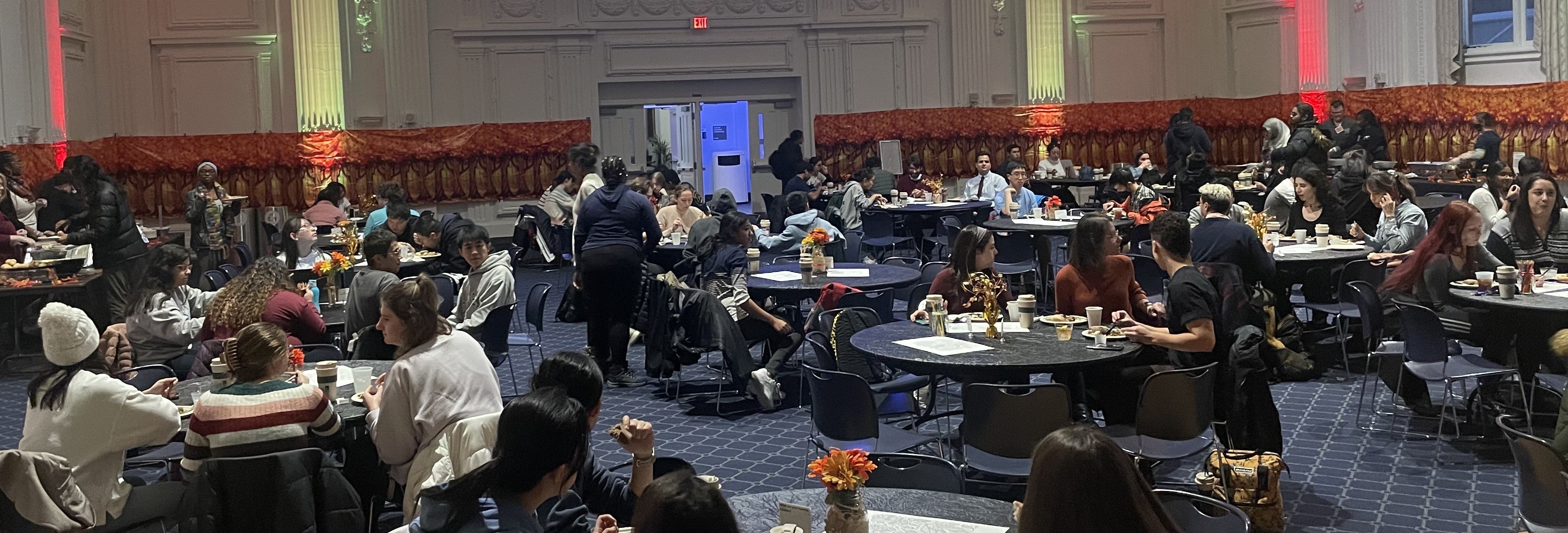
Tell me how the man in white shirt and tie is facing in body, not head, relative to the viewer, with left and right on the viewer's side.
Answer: facing the viewer

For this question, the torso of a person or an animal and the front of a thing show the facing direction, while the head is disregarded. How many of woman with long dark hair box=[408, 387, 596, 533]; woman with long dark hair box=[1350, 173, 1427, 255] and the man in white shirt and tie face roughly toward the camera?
1

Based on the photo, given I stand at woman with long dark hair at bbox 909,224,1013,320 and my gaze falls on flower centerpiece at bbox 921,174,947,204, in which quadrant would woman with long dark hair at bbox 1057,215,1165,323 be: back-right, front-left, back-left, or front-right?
back-right

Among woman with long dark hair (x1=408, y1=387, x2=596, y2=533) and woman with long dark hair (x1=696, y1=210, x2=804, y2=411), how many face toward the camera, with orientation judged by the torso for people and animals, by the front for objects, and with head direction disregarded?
0

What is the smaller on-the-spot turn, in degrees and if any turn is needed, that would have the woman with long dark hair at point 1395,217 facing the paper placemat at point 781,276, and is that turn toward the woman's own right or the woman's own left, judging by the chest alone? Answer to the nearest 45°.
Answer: approximately 45° to the woman's own left

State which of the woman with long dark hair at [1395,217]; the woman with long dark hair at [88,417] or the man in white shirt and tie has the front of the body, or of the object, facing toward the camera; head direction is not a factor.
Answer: the man in white shirt and tie

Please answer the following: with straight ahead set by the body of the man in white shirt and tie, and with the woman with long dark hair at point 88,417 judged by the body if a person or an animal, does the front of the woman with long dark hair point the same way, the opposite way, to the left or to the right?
the opposite way

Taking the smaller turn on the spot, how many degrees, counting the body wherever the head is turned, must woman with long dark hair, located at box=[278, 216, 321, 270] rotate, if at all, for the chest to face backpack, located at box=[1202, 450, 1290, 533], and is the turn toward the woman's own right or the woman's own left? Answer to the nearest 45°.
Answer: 0° — they already face it

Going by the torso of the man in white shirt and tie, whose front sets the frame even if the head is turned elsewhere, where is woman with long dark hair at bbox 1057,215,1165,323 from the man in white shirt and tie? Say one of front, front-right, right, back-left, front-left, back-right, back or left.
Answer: front

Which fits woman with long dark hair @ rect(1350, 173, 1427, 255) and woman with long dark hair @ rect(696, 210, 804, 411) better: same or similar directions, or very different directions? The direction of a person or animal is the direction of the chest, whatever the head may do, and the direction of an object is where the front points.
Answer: very different directions

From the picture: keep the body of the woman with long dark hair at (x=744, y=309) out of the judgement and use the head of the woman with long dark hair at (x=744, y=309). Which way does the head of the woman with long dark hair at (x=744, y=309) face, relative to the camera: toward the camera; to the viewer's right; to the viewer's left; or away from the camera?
to the viewer's right

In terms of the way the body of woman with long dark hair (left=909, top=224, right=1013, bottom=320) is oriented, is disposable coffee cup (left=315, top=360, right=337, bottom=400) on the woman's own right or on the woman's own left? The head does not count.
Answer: on the woman's own right

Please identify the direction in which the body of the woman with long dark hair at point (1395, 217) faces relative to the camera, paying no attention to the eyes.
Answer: to the viewer's left

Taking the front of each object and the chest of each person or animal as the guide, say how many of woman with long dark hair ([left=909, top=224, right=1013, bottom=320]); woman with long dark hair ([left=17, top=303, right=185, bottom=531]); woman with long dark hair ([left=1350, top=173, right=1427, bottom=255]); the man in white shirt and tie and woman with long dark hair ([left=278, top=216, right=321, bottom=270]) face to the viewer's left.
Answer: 1

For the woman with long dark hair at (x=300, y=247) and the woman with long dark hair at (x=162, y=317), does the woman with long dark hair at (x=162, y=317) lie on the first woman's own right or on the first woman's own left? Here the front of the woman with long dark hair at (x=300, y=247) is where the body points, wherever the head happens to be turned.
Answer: on the first woman's own right

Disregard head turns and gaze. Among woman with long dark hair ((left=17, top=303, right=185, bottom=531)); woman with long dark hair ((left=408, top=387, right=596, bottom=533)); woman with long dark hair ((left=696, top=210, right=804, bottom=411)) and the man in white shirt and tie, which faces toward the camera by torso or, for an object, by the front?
the man in white shirt and tie

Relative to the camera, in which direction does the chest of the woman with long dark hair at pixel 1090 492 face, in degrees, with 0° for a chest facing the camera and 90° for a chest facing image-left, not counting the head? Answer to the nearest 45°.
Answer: approximately 135°

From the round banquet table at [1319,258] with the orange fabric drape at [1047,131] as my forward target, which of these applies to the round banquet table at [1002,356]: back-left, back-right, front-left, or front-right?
back-left
